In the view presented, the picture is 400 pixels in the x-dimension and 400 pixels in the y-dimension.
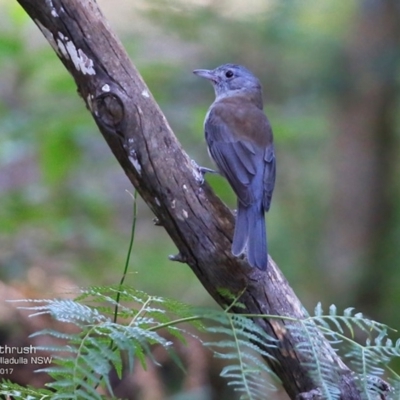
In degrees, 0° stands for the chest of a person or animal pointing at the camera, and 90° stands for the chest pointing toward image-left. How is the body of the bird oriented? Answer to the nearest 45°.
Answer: approximately 135°
